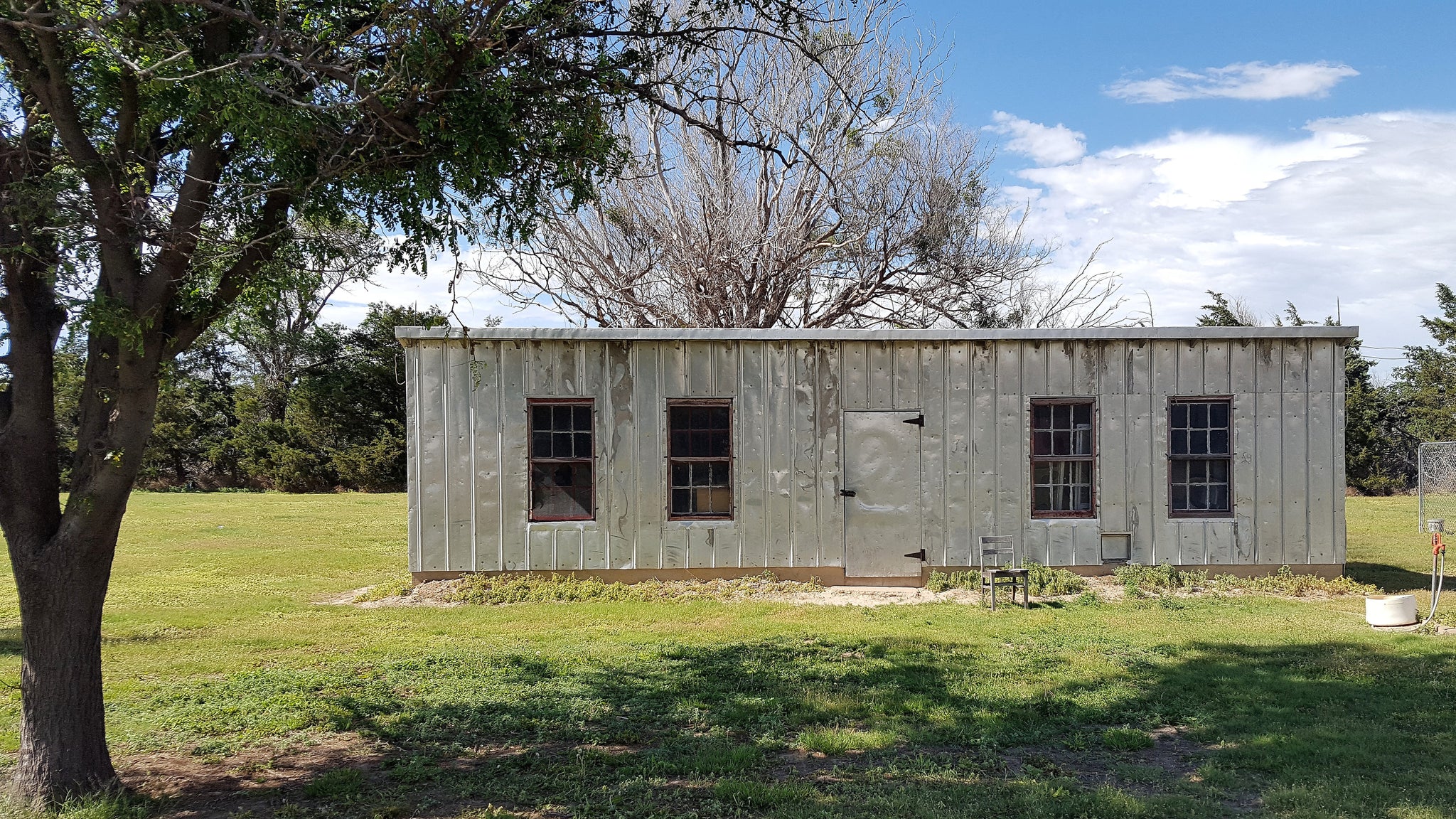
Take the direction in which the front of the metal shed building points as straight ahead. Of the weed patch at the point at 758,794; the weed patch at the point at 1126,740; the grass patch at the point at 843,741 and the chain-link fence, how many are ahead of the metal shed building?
3

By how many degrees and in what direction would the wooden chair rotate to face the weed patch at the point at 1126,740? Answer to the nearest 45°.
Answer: approximately 45° to its right

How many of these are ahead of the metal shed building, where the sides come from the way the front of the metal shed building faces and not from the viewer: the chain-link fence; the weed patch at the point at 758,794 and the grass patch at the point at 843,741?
2

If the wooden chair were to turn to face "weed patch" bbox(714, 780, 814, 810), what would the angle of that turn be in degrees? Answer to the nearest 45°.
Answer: approximately 45° to its right

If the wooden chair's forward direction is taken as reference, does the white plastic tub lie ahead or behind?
ahead

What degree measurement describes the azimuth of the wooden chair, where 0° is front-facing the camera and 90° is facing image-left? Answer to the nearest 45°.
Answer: approximately 315°

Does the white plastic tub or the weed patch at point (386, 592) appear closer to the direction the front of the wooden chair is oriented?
the white plastic tub

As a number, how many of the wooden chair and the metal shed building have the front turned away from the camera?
0

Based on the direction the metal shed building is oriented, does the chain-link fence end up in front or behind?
behind

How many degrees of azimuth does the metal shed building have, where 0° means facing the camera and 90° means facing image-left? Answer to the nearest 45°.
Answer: approximately 0°
